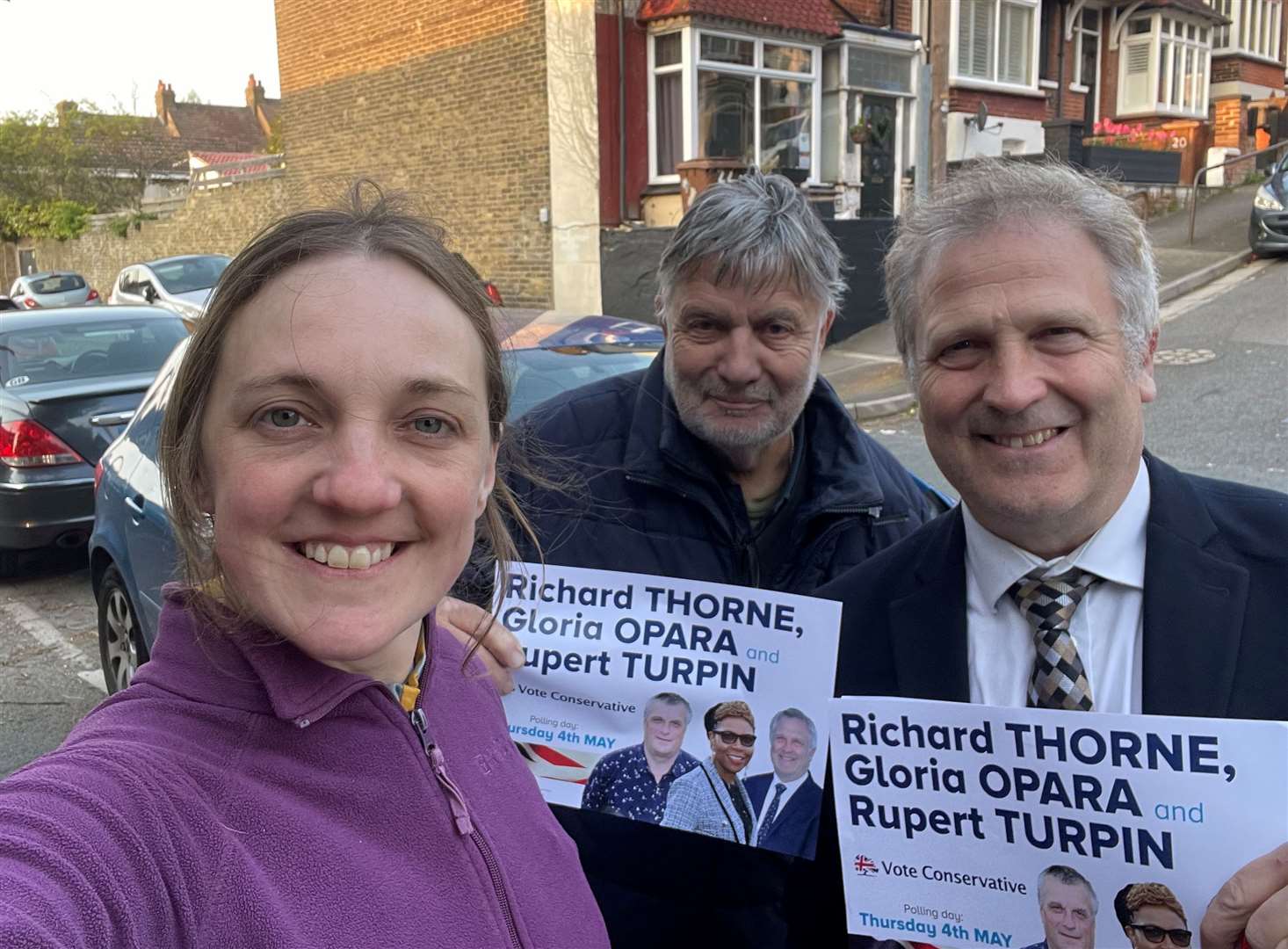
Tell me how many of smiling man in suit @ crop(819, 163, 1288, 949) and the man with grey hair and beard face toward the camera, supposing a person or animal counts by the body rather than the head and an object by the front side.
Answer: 2

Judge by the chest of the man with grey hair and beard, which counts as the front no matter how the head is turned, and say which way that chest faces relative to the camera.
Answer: toward the camera

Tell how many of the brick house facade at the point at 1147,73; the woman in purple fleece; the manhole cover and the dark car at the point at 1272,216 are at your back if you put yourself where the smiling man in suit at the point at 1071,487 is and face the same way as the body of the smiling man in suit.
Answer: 3

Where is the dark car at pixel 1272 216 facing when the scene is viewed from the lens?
facing the viewer and to the left of the viewer

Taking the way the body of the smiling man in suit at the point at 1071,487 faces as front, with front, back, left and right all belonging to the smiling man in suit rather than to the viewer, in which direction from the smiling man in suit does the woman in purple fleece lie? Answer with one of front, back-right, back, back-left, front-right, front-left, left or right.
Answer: front-right

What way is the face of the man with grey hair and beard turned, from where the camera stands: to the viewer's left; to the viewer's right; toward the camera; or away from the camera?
toward the camera

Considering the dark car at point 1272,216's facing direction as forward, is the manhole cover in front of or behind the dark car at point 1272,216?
in front

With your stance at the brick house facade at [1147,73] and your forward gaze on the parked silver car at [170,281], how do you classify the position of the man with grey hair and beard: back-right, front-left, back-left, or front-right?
front-left

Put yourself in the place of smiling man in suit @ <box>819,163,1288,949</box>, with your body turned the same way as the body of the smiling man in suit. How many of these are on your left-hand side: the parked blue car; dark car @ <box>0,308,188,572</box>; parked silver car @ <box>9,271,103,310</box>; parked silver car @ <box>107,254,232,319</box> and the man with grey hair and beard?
0

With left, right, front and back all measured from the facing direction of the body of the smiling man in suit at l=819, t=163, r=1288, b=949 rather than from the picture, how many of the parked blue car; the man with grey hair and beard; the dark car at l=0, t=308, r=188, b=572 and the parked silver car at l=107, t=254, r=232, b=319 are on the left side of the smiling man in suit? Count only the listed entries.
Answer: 0

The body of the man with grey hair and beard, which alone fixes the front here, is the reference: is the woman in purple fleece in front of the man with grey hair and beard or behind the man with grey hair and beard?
in front

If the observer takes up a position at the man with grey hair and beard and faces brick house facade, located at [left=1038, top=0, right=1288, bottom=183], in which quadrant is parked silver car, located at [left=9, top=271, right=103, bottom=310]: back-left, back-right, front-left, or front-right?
front-left

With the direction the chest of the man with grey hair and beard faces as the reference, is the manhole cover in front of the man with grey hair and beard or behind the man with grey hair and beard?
behind

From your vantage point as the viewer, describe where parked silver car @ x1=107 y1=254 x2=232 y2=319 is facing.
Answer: facing the viewer and to the right of the viewer

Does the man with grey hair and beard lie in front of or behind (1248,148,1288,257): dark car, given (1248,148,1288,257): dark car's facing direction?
in front

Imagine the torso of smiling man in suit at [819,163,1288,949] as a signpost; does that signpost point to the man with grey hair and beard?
no
